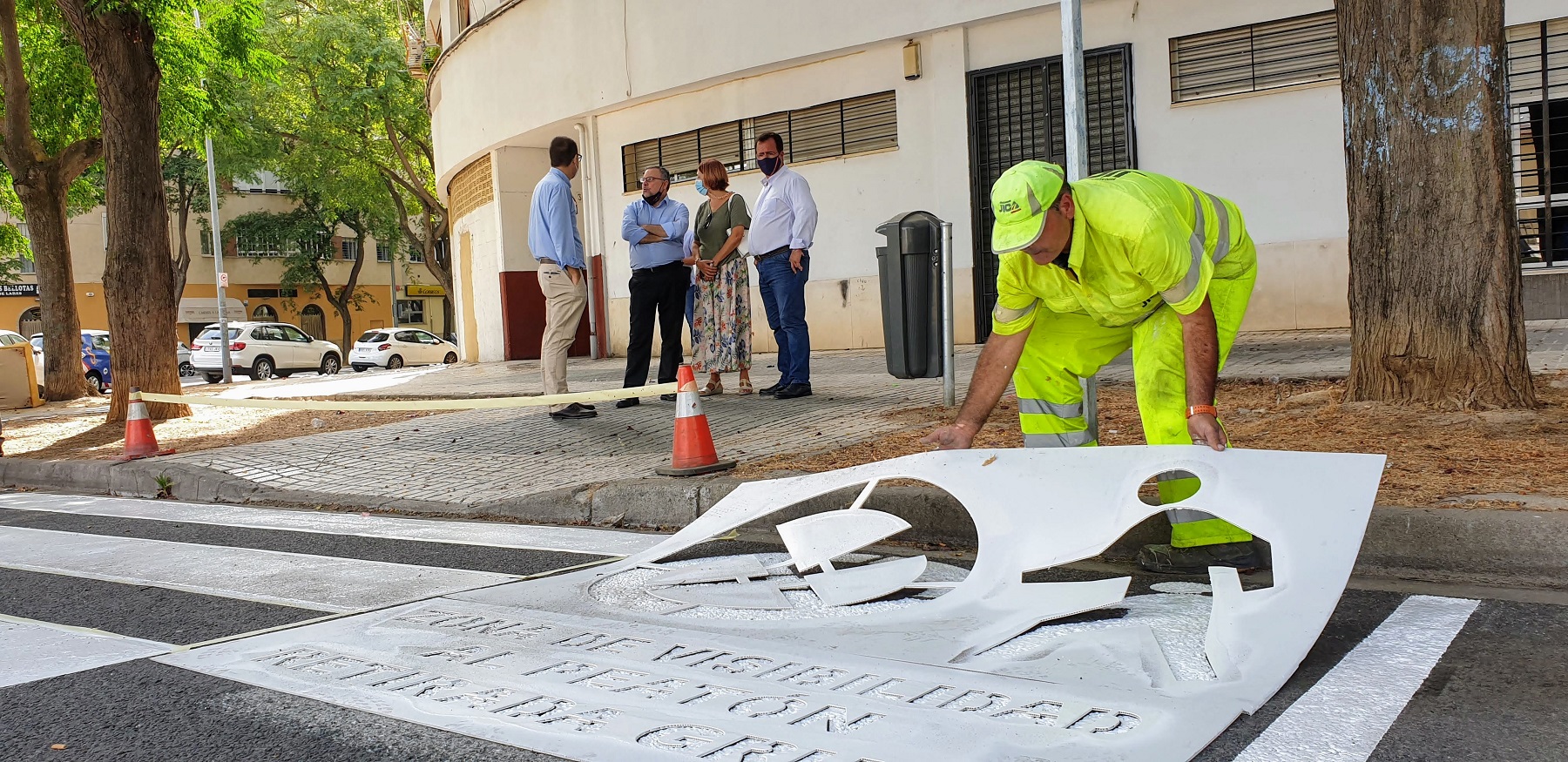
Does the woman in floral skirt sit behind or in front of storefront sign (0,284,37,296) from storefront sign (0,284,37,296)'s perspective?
in front

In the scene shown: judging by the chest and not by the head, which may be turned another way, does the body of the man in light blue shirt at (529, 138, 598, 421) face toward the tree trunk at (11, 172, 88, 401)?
no

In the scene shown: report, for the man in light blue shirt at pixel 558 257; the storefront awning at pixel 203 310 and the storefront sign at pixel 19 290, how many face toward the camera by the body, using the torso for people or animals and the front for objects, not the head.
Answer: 2

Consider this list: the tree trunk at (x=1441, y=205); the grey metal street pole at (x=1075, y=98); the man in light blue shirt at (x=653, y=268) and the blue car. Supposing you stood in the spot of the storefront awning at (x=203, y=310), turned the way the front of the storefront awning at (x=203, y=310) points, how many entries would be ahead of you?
4

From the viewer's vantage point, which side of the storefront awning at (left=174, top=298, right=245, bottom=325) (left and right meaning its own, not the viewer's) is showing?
front

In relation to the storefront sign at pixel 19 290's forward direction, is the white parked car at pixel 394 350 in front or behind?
in front

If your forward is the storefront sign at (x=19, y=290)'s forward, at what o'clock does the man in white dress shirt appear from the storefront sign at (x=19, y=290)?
The man in white dress shirt is roughly at 12 o'clock from the storefront sign.

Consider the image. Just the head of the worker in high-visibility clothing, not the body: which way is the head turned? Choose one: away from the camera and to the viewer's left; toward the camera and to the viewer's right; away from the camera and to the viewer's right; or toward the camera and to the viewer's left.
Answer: toward the camera and to the viewer's left

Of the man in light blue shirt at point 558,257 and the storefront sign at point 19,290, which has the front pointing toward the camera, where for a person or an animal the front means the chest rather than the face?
the storefront sign

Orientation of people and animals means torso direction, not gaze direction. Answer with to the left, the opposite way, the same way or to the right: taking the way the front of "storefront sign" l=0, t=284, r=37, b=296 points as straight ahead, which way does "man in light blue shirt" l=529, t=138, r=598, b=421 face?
to the left

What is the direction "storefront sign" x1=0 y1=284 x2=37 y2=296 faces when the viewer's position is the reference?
facing the viewer

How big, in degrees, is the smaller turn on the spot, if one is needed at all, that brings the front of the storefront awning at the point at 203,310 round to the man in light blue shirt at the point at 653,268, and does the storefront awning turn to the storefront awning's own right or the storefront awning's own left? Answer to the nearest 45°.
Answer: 0° — it already faces them

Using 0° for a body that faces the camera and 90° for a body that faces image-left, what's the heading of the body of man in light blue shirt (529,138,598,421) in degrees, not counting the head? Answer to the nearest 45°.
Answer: approximately 225°

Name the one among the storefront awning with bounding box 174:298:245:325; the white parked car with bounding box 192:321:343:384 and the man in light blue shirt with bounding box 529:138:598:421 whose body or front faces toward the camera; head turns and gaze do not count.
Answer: the storefront awning

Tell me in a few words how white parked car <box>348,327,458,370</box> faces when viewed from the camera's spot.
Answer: facing away from the viewer and to the right of the viewer

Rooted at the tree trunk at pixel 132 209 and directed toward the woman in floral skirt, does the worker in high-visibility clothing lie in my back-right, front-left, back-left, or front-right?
front-right

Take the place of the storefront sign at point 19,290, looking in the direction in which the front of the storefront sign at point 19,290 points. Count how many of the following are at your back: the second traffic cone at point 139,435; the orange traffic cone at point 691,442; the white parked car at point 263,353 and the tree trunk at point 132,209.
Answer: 0

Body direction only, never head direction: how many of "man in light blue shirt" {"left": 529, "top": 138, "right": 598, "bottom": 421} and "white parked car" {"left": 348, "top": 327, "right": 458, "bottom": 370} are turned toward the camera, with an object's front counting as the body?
0
